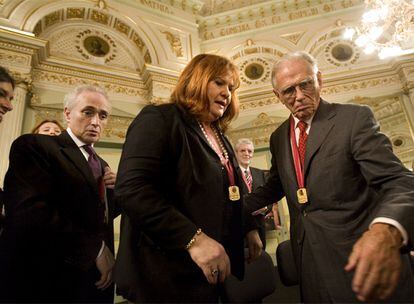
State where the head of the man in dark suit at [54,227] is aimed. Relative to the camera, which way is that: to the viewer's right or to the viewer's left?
to the viewer's right

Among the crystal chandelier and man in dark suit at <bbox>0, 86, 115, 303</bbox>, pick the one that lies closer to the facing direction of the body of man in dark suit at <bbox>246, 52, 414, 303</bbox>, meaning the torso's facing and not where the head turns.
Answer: the man in dark suit

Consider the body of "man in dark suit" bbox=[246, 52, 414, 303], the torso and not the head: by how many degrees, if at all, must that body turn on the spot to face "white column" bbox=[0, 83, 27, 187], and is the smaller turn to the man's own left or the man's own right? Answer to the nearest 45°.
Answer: approximately 45° to the man's own right

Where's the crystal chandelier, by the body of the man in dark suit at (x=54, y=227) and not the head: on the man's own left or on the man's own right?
on the man's own left

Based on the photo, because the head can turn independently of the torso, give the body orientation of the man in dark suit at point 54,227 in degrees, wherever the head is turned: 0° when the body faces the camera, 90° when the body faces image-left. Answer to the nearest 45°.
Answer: approximately 315°

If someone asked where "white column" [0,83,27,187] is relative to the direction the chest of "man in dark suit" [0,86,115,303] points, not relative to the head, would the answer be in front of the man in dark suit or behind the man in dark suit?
behind

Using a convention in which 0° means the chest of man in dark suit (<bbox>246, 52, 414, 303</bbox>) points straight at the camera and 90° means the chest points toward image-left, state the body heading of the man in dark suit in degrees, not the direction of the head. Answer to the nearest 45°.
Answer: approximately 45°

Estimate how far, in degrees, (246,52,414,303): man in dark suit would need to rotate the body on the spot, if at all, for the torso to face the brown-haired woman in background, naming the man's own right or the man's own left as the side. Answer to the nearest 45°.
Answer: approximately 45° to the man's own right

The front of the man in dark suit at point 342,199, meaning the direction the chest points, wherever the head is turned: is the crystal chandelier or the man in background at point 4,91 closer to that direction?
the man in background
